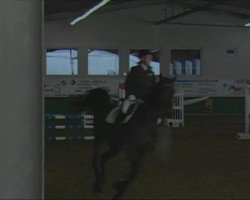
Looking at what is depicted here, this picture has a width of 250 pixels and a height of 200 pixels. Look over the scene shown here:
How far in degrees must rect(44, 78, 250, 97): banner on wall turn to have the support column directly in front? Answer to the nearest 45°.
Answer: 0° — it already faces it

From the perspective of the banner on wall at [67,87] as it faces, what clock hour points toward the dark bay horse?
The dark bay horse is roughly at 12 o'clock from the banner on wall.
